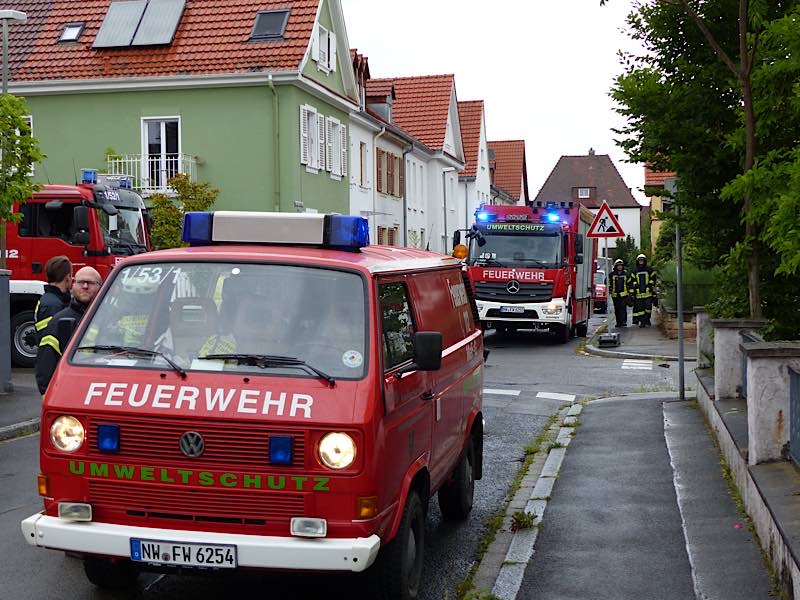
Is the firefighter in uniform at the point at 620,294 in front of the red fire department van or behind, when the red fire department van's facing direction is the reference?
behind

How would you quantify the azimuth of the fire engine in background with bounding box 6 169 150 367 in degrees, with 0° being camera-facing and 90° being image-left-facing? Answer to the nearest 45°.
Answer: approximately 315°

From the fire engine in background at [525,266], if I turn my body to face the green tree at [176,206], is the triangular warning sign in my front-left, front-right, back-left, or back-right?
back-left

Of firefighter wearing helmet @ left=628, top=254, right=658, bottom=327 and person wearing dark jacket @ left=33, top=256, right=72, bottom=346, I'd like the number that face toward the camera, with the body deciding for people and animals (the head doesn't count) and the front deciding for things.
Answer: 1

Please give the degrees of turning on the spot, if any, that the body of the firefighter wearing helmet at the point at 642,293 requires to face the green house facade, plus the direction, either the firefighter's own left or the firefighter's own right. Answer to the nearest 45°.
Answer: approximately 90° to the firefighter's own right

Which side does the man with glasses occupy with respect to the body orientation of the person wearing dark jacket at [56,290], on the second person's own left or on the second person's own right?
on the second person's own right
